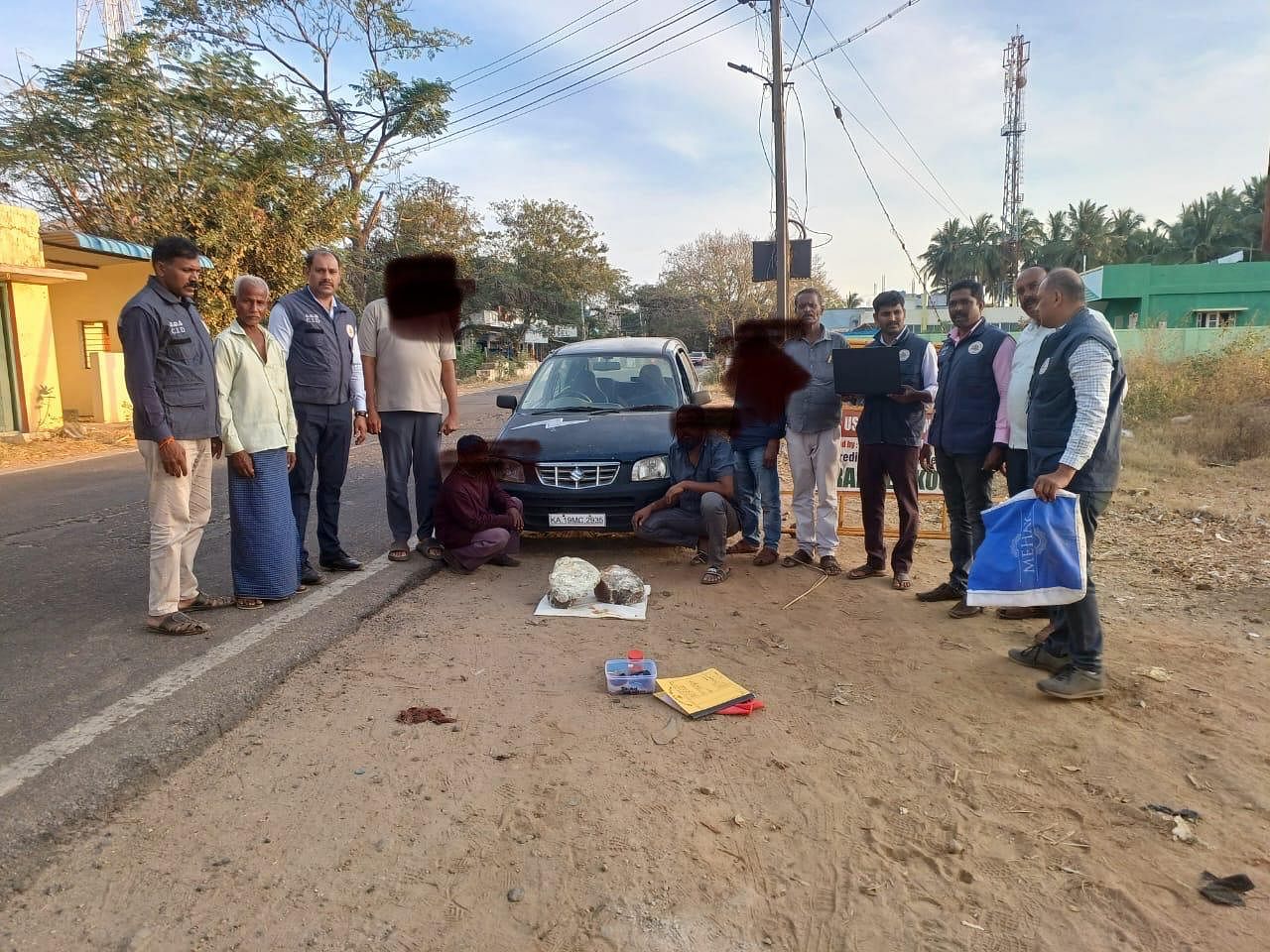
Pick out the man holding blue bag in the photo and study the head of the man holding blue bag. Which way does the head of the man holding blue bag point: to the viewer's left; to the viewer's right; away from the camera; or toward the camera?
to the viewer's left

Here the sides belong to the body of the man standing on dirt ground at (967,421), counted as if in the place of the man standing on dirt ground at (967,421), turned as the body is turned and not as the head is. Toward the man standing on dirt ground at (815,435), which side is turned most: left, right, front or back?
right

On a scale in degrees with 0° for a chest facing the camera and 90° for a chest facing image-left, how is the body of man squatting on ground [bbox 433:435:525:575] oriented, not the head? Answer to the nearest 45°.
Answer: approximately 315°

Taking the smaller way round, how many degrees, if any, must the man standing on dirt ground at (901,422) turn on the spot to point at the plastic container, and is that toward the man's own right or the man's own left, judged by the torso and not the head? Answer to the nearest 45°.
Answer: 0° — they already face it

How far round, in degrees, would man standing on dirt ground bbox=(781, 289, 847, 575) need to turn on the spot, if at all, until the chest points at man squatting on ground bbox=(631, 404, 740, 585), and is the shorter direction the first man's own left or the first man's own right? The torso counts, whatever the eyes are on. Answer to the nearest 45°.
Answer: approximately 90° to the first man's own right

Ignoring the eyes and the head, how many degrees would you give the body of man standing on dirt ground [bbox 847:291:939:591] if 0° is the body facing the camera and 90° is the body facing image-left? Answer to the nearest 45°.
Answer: approximately 45°

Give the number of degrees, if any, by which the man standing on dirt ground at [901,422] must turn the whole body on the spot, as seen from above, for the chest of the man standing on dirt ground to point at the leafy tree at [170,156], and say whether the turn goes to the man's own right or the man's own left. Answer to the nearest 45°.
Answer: approximately 90° to the man's own right
